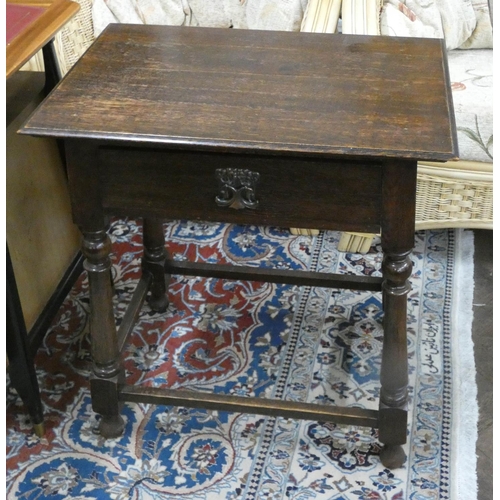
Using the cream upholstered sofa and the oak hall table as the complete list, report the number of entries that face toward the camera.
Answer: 2

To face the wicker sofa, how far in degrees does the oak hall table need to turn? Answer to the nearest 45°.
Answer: approximately 135° to its left

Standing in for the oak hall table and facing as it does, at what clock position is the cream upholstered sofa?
The cream upholstered sofa is roughly at 7 o'clock from the oak hall table.

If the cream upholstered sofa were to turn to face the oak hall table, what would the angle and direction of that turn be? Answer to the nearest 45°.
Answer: approximately 45° to its right

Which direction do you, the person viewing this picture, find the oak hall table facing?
facing the viewer

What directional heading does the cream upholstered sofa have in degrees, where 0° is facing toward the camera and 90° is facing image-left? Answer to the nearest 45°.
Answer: approximately 0°

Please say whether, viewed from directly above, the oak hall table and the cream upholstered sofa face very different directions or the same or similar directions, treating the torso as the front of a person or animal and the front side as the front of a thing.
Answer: same or similar directions
